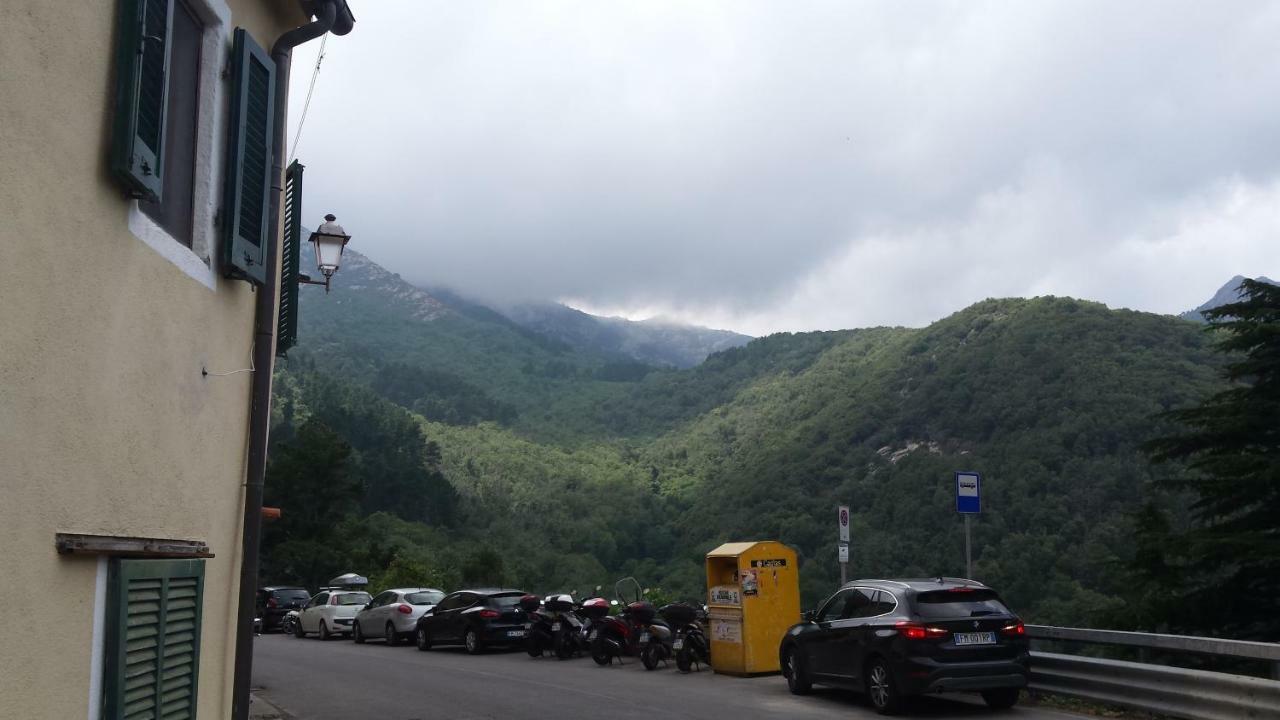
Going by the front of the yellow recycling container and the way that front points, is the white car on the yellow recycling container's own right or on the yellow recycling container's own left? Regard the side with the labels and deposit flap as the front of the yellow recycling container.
on the yellow recycling container's own right

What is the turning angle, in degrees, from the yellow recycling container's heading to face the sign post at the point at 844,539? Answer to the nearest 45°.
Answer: approximately 135° to its left

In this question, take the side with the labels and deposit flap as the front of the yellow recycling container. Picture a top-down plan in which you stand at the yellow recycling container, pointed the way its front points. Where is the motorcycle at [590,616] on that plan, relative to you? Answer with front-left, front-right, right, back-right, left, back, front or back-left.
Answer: right

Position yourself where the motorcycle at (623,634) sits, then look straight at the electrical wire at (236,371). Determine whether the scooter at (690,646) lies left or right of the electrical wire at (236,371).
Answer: left

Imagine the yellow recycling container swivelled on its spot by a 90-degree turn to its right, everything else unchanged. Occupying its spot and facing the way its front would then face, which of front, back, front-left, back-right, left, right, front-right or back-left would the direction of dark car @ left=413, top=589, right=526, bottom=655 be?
front

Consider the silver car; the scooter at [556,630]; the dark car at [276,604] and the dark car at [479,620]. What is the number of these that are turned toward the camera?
0

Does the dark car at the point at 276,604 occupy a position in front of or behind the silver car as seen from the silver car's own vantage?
in front

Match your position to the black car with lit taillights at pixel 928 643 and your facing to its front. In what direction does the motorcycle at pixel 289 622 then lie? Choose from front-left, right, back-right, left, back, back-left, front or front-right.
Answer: front

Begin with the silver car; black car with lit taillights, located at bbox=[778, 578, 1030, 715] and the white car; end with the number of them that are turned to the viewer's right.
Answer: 0

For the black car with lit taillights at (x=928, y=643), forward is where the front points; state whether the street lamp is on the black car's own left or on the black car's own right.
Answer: on the black car's own left

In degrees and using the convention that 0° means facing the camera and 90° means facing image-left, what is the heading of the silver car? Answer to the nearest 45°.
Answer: approximately 135°

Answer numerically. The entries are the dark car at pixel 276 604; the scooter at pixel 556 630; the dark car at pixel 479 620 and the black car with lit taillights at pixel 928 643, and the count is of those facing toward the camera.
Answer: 0

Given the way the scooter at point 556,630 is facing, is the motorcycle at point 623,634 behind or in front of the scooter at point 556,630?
behind
